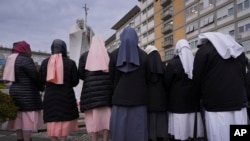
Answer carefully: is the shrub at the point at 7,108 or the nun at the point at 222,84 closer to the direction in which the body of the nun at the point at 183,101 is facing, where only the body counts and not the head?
the shrub

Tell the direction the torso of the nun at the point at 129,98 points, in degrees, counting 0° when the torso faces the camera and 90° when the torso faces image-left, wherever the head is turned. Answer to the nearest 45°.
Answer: approximately 180°

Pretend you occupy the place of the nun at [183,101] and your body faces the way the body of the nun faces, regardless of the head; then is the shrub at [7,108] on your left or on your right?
on your left

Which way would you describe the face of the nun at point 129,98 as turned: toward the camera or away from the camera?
away from the camera

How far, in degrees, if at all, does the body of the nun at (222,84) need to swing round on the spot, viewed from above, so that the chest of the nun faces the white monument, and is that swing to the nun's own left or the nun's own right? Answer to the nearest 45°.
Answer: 0° — they already face it

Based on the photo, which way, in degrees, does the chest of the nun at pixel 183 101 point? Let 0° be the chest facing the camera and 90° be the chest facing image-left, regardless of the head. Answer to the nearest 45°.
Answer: approximately 135°

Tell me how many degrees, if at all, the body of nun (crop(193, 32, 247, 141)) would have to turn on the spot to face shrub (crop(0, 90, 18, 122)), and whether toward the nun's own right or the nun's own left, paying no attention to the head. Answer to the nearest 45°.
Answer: approximately 45° to the nun's own left

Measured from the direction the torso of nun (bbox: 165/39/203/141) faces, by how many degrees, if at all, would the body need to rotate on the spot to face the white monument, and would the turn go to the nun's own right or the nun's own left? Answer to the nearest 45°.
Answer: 0° — they already face it

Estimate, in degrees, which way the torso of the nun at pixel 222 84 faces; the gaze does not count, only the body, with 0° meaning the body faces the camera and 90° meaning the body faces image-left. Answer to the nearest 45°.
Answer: approximately 135°
